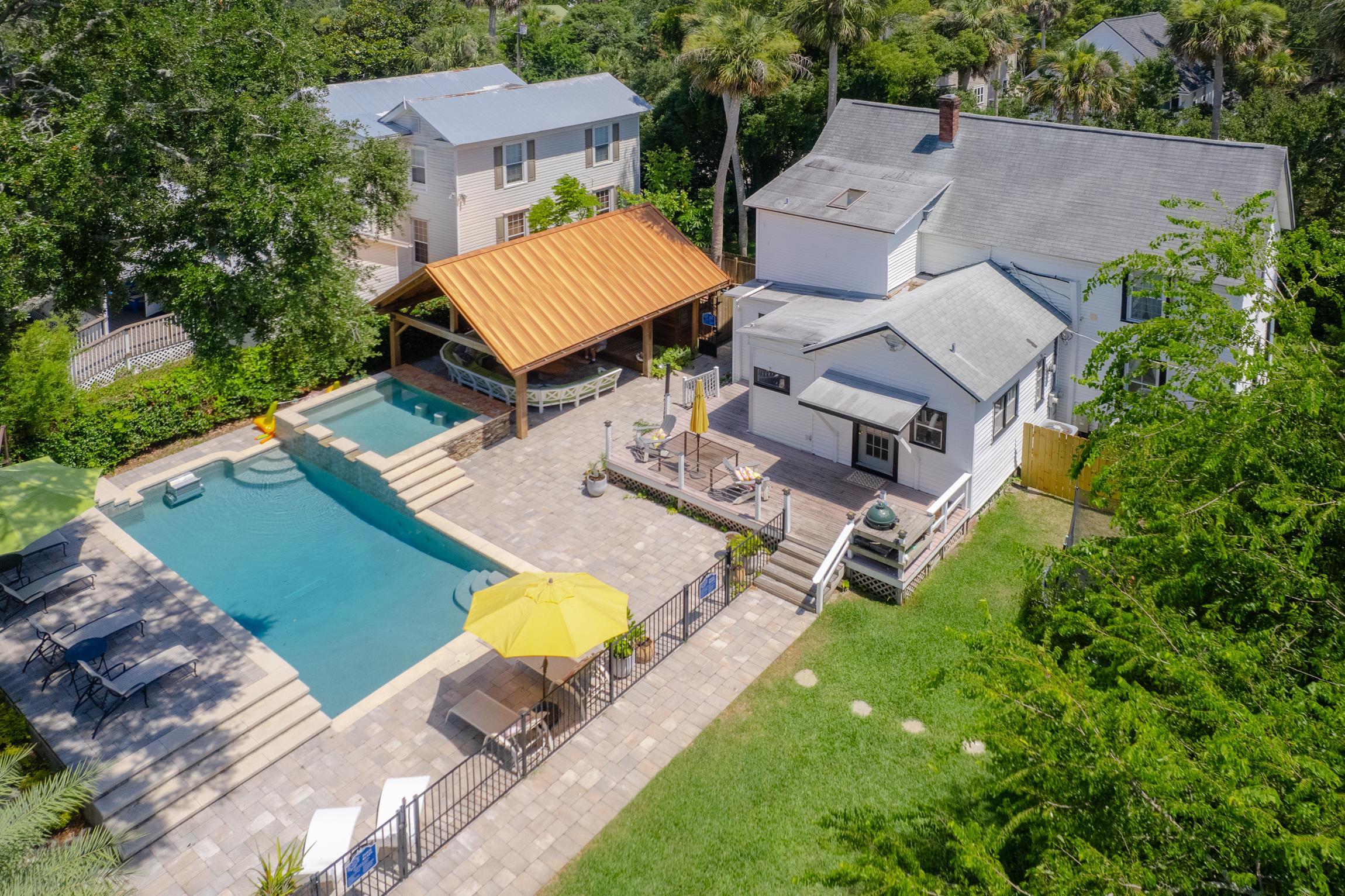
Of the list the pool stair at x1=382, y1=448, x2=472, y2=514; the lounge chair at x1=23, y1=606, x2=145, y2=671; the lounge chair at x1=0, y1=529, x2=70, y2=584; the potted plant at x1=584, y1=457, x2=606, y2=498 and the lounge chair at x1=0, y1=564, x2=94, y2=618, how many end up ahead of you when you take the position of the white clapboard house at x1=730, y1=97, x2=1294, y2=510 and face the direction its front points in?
5

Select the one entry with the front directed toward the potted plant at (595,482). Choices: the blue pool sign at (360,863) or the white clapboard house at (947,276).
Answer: the white clapboard house

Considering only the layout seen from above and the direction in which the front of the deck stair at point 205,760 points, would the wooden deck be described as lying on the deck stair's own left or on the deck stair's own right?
on the deck stair's own left

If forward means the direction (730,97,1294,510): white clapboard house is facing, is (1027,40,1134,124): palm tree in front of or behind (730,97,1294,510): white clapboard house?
behind

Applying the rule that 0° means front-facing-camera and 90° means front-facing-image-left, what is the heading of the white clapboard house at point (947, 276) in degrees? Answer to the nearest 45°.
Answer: approximately 45°

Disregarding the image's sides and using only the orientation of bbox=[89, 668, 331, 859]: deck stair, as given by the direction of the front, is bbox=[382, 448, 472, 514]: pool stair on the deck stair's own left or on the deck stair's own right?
on the deck stair's own left

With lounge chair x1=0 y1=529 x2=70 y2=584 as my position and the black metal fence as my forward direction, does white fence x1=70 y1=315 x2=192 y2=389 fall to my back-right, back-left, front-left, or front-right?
back-left

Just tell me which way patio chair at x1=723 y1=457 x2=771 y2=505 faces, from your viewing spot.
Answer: facing the viewer and to the right of the viewer

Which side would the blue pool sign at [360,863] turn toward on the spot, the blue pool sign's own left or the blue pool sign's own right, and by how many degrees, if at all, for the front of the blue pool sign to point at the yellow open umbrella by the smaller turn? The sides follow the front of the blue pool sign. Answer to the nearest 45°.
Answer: approximately 90° to the blue pool sign's own left

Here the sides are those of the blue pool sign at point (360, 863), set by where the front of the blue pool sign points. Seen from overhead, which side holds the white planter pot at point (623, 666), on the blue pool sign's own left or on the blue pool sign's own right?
on the blue pool sign's own left

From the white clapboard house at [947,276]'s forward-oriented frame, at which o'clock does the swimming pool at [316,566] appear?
The swimming pool is roughly at 12 o'clock from the white clapboard house.
